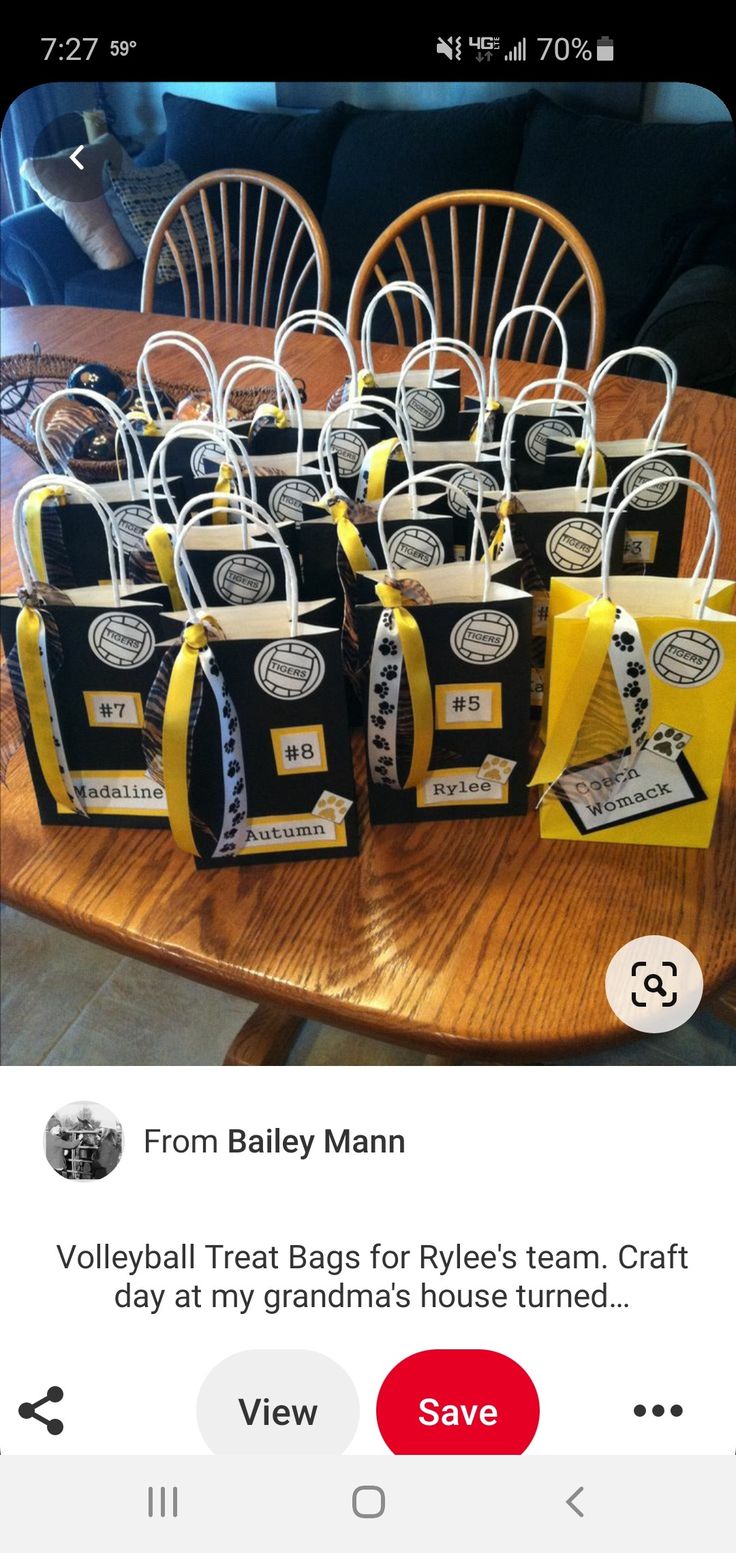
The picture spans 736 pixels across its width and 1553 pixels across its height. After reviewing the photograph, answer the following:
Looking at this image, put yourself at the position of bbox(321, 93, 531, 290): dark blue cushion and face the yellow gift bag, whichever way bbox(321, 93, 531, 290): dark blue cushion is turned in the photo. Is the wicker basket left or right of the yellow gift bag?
right

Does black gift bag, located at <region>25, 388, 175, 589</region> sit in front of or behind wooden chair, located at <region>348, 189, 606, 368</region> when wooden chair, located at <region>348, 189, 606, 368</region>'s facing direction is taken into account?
in front

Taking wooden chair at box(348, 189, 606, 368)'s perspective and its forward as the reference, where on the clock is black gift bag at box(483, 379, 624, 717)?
The black gift bag is roughly at 12 o'clock from the wooden chair.

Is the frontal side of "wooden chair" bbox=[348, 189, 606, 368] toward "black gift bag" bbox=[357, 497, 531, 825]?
yes

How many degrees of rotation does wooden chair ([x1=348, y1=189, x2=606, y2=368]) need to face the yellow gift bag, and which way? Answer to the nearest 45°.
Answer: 0° — it already faces it

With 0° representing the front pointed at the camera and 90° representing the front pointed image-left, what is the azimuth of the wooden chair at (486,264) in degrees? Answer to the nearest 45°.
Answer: approximately 0°

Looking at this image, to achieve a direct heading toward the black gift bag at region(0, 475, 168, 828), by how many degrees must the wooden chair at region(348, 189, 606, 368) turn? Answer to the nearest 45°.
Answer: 0° — it already faces it
